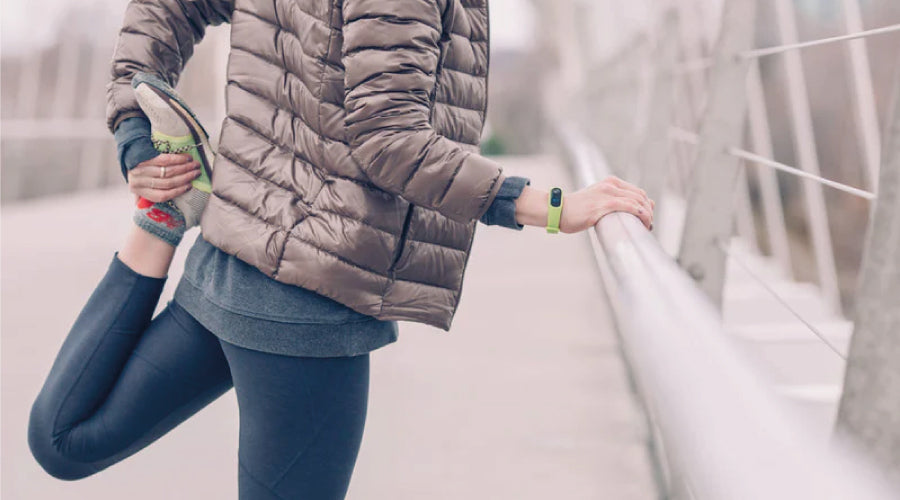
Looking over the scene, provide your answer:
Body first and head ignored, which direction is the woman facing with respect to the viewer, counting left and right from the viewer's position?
facing away from the viewer and to the right of the viewer
